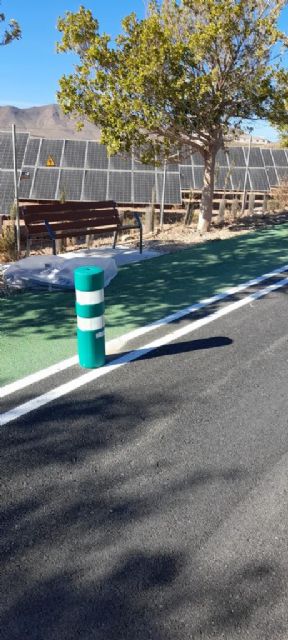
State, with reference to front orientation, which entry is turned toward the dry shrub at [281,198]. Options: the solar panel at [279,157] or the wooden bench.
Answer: the solar panel

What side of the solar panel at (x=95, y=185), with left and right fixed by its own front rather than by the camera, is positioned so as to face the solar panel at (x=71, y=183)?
right

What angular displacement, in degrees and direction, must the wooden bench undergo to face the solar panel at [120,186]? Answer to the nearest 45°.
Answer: approximately 135° to its left

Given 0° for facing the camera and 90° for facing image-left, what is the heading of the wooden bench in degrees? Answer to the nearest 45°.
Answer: approximately 315°

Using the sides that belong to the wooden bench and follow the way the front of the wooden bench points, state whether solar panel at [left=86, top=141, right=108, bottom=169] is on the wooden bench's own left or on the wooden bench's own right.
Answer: on the wooden bench's own left

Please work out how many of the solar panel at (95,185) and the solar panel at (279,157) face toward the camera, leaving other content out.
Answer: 2

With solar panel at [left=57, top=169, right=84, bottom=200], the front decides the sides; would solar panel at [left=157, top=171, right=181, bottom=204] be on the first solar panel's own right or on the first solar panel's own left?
on the first solar panel's own left

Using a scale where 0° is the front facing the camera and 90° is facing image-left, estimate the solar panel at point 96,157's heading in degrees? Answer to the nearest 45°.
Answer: approximately 0°

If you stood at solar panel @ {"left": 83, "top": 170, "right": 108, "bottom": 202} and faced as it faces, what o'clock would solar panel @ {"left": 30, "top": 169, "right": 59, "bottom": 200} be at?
solar panel @ {"left": 30, "top": 169, "right": 59, "bottom": 200} is roughly at 3 o'clock from solar panel @ {"left": 83, "top": 170, "right": 108, "bottom": 202}.

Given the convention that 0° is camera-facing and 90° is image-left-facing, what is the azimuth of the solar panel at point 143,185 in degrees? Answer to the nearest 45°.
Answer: approximately 0°
